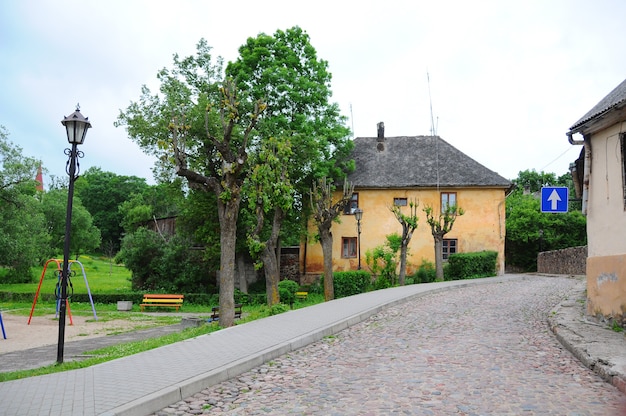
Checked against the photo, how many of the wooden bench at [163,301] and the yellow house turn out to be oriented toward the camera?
2

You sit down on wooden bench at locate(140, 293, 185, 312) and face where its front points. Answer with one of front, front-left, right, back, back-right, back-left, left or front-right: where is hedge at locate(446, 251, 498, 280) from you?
left

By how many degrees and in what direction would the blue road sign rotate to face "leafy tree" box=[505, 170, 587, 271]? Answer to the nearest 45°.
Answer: approximately 180°

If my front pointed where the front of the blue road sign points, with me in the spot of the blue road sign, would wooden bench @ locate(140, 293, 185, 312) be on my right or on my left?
on my right

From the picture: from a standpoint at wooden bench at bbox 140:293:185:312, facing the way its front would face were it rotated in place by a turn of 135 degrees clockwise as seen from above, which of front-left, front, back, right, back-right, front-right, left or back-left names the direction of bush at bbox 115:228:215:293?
front-right

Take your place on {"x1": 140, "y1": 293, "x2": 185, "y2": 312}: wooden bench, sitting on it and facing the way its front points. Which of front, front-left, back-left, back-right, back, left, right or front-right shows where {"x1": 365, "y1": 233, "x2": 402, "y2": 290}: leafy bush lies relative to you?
left

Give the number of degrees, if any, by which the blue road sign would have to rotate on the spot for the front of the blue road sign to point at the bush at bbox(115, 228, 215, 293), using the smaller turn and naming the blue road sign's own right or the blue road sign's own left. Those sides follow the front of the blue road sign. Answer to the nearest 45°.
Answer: approximately 135° to the blue road sign's own right
